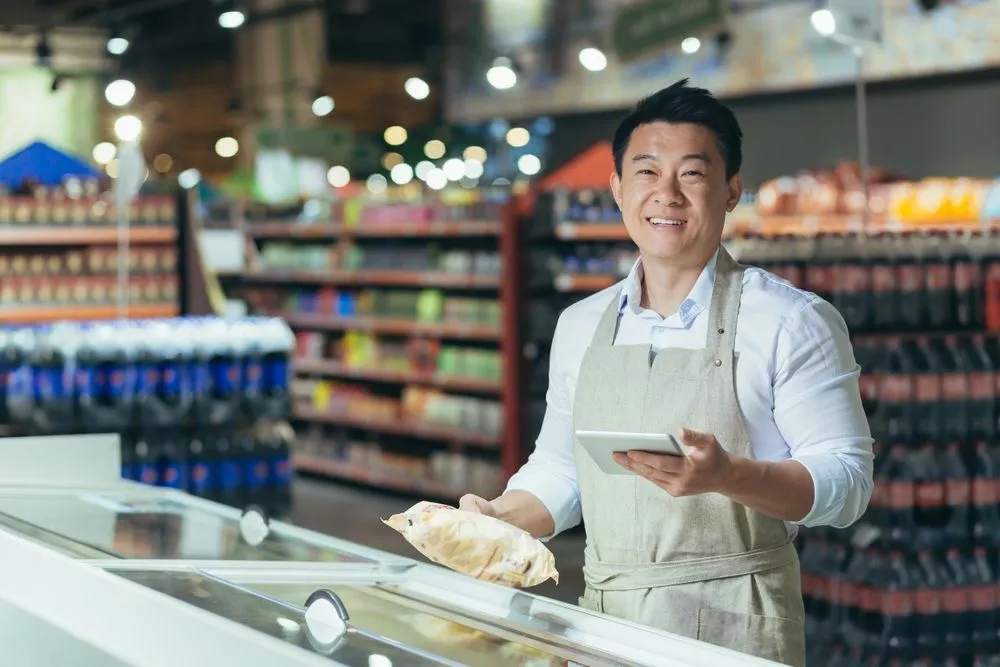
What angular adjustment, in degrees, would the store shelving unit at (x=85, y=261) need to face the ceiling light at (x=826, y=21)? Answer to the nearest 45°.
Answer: approximately 45° to its left

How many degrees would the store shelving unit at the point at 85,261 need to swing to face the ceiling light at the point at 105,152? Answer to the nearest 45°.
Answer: approximately 180°

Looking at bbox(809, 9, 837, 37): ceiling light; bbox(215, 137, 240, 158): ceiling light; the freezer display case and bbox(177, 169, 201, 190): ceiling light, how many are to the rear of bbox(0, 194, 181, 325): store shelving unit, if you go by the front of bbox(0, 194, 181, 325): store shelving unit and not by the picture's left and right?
2

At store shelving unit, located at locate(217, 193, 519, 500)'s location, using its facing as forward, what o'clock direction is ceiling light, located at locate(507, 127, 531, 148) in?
The ceiling light is roughly at 5 o'clock from the store shelving unit.

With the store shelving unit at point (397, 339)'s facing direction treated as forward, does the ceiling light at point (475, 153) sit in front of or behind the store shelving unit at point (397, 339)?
behind

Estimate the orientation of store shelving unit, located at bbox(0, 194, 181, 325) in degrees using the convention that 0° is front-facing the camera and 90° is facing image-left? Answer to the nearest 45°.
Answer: approximately 0°

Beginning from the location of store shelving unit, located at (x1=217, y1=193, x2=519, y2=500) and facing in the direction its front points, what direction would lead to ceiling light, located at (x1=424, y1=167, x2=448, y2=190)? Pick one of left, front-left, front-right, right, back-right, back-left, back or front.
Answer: back-right

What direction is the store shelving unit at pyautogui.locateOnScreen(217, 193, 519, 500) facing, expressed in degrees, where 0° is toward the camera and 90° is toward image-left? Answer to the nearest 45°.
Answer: approximately 45°

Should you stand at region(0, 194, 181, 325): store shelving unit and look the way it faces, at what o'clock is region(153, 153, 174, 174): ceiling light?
The ceiling light is roughly at 6 o'clock from the store shelving unit.

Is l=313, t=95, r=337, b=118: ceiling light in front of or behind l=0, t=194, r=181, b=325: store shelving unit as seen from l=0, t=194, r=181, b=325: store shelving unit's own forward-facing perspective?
behind

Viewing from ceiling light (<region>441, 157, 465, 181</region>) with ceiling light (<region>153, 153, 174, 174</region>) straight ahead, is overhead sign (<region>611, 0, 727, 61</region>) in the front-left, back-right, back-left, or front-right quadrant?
back-left

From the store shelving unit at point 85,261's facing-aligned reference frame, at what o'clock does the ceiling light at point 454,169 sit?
The ceiling light is roughly at 7 o'clock from the store shelving unit.
